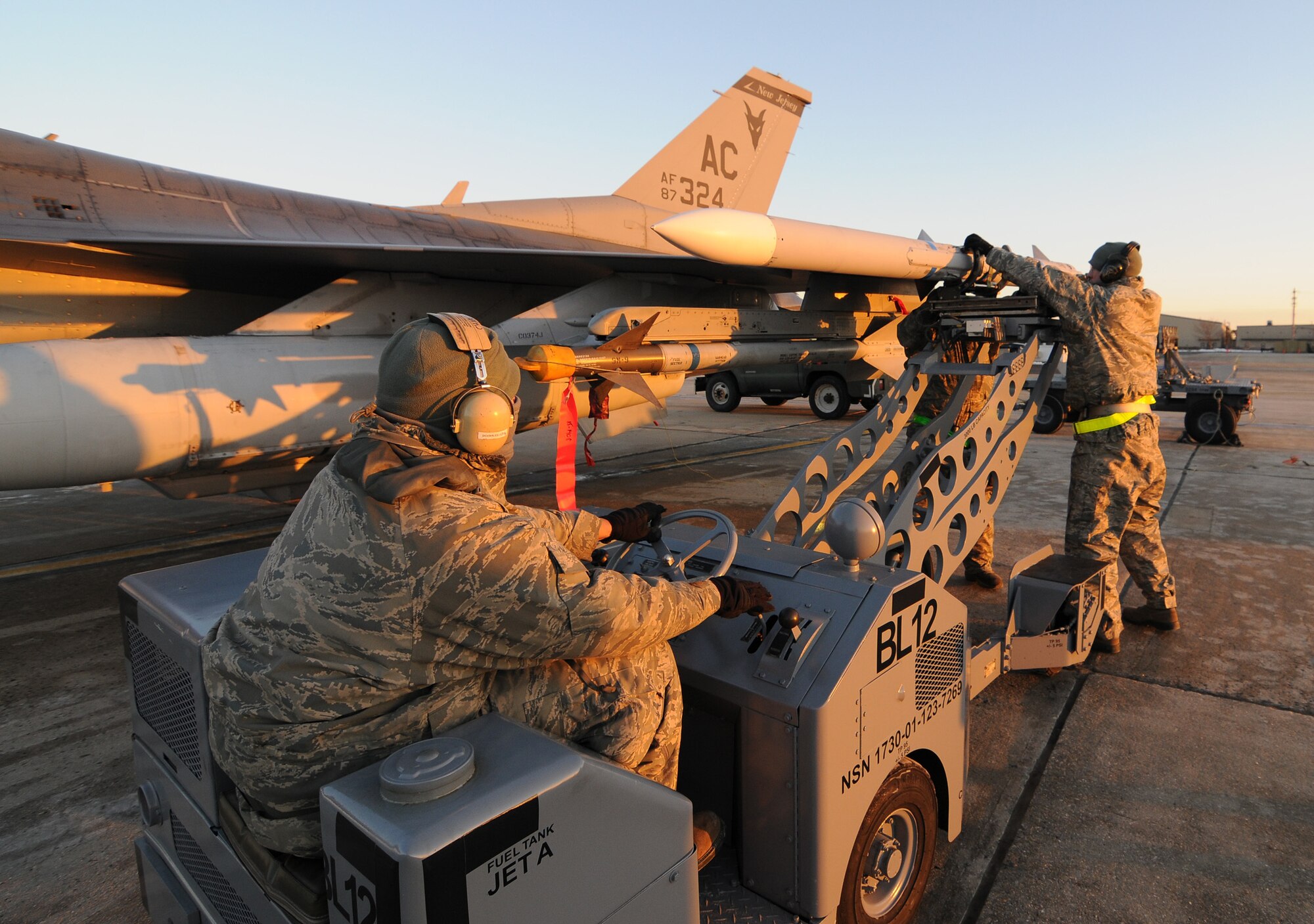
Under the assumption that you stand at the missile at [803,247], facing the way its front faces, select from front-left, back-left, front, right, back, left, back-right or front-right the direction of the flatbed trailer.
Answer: back

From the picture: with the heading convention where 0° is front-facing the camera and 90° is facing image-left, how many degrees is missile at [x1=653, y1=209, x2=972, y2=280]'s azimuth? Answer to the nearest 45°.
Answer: approximately 45°

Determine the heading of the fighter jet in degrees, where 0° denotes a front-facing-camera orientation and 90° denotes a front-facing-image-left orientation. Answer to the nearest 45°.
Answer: approximately 45°

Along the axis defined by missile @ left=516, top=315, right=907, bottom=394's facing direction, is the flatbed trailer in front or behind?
behind

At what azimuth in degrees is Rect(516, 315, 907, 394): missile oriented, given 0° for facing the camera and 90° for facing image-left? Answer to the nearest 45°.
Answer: approximately 45°
